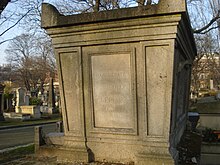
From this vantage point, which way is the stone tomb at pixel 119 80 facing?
toward the camera
